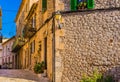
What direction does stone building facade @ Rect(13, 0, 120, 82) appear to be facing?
to the viewer's left

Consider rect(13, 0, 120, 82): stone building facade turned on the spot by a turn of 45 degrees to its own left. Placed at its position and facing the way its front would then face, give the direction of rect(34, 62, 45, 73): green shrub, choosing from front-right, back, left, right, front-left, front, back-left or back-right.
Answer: right
